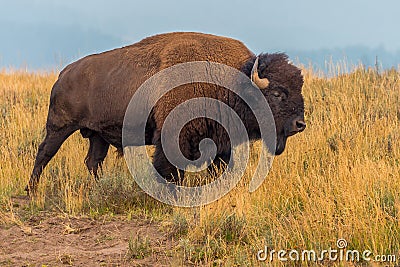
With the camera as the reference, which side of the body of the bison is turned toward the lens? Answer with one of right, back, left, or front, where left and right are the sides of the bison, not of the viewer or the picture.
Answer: right
